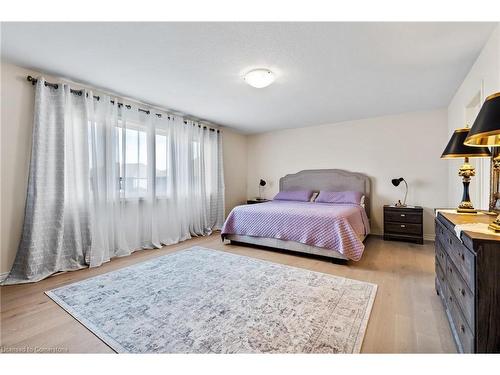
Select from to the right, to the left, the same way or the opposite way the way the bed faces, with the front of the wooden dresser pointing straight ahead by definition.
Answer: to the left

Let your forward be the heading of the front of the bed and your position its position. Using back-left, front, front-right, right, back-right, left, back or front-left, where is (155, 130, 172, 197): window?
front-right

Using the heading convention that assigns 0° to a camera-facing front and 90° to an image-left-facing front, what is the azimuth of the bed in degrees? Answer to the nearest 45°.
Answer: approximately 45°

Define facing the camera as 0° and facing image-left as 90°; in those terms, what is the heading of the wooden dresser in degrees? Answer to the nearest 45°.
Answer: approximately 90°

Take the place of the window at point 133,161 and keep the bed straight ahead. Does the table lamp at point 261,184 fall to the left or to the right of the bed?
left

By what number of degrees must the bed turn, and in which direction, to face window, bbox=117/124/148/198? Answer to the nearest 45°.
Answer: approximately 45° to its right

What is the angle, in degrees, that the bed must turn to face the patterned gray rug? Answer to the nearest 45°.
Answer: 0° — it already faces it

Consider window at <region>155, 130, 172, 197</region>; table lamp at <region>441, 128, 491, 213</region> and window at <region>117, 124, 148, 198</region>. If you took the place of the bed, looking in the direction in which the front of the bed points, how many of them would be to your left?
1

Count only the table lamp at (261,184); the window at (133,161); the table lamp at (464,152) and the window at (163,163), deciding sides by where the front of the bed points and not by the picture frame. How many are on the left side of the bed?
1

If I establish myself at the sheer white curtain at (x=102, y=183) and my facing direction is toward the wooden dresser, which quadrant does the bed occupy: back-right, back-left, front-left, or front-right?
front-left
